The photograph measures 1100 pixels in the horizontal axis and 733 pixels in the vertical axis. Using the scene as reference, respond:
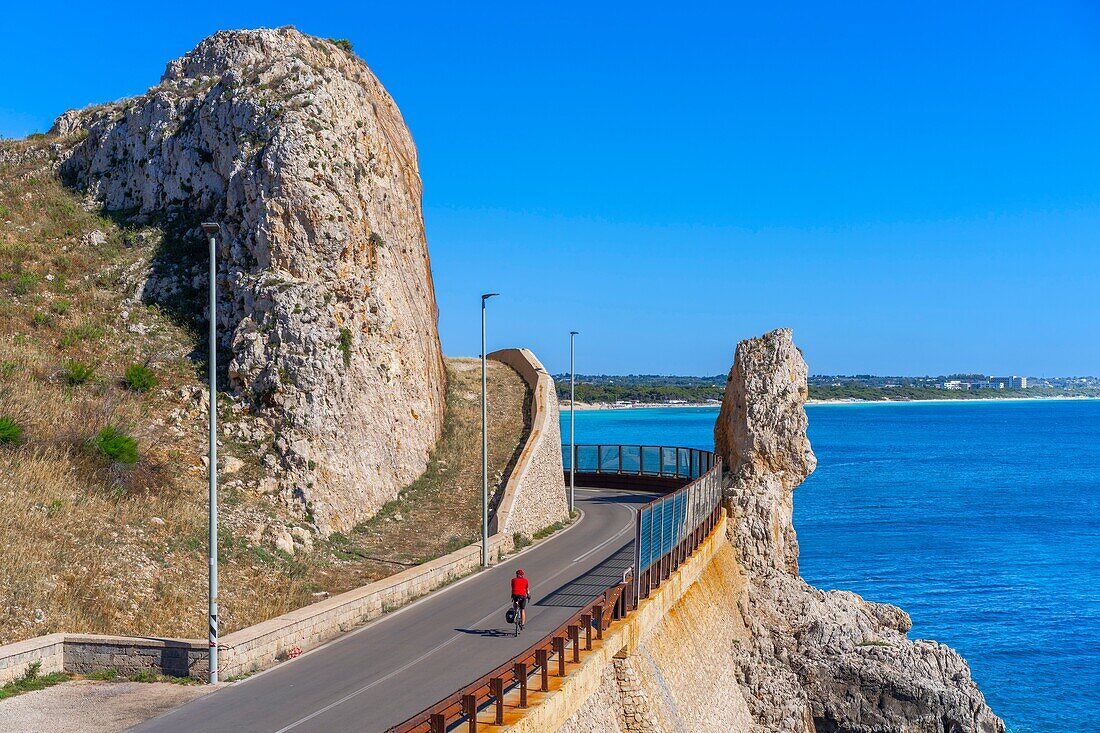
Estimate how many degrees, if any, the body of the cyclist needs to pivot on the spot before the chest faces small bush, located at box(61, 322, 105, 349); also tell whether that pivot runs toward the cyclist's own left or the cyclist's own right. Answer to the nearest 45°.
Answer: approximately 45° to the cyclist's own left

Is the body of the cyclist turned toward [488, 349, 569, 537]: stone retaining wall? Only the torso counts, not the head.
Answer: yes

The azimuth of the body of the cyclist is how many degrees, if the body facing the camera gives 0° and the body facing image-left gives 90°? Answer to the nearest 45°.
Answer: approximately 180°

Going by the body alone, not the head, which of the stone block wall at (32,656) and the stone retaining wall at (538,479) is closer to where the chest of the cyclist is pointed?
the stone retaining wall

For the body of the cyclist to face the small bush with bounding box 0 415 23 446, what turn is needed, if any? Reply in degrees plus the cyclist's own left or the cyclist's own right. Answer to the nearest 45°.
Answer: approximately 90° to the cyclist's own left

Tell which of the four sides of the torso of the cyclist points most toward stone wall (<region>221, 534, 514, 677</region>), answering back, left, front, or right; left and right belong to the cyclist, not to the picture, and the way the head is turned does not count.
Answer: left

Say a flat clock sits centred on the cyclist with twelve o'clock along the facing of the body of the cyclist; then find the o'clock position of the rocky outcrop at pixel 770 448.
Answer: The rocky outcrop is roughly at 1 o'clock from the cyclist.

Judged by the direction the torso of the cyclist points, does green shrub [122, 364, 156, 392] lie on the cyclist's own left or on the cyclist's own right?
on the cyclist's own left
